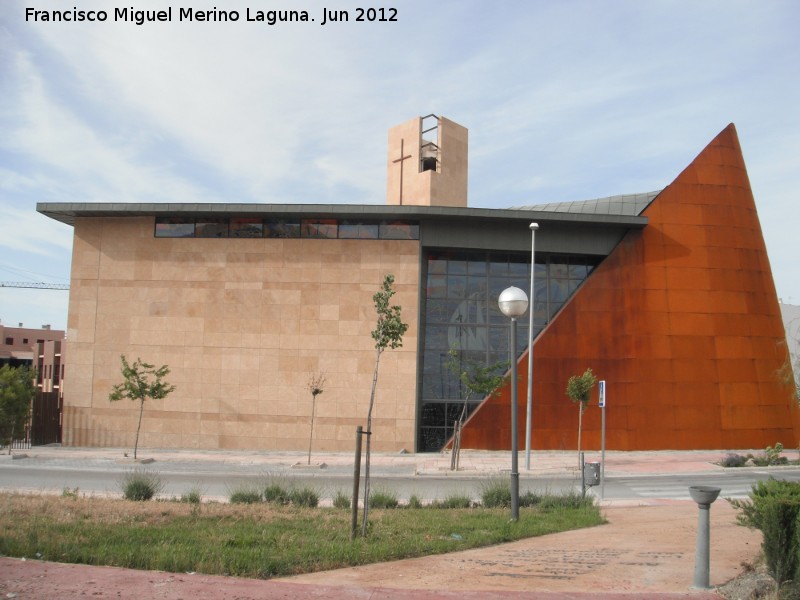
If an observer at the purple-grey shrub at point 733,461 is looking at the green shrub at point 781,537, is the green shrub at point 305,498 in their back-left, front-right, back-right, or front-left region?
front-right

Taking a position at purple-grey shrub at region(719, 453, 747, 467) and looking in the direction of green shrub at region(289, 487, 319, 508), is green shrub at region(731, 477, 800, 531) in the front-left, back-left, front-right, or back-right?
front-left

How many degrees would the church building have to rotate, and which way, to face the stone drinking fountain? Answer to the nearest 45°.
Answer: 0° — it already faces it

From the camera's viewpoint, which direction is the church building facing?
toward the camera

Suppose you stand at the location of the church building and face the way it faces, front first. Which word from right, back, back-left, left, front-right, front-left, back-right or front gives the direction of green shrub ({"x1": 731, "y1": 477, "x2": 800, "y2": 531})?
front

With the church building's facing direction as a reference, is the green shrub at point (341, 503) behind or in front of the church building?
in front

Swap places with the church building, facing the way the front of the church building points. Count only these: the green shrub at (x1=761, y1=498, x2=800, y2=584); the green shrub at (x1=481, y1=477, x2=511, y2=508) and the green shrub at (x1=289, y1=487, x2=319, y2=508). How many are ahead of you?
3

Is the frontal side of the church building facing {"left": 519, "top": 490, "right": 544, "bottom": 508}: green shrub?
yes

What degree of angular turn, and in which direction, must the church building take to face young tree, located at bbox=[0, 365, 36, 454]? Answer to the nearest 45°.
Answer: approximately 45° to its right

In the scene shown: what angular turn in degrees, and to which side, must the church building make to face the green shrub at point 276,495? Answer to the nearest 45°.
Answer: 0° — it already faces it

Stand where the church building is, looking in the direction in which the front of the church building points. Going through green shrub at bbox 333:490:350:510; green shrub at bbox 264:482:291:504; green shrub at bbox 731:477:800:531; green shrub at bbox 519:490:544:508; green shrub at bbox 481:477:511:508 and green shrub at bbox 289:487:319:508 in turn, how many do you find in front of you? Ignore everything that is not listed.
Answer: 6

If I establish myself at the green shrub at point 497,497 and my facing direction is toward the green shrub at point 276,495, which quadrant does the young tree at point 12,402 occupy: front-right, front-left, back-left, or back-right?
front-right

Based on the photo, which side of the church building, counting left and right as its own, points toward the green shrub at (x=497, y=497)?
front

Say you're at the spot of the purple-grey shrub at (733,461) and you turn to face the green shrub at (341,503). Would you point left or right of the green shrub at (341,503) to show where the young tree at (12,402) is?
right

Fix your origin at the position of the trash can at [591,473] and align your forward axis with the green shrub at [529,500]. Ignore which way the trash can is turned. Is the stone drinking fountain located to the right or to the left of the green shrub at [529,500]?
left

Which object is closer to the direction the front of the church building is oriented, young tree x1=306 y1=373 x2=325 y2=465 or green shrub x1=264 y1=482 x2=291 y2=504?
the green shrub

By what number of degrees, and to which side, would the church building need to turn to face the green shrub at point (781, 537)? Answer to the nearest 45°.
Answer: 0° — it already faces it

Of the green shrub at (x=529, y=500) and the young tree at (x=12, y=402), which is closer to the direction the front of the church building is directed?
the green shrub
